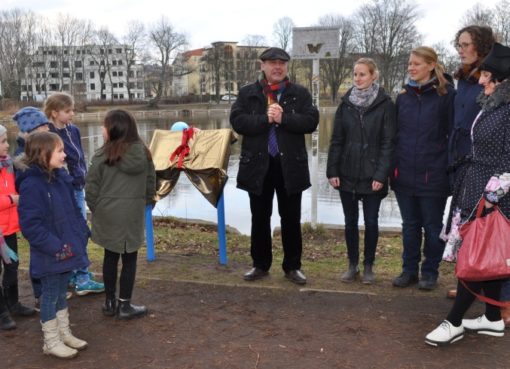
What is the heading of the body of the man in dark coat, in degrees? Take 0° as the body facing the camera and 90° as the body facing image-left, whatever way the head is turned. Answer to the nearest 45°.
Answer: approximately 0°

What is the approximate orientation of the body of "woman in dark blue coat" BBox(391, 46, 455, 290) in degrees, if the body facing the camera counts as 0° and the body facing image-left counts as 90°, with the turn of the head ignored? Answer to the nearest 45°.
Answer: approximately 45°

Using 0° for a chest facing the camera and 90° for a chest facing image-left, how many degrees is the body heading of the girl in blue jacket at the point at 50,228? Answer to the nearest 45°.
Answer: approximately 315°

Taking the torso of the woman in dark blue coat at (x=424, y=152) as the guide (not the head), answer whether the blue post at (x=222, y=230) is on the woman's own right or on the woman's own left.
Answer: on the woman's own right

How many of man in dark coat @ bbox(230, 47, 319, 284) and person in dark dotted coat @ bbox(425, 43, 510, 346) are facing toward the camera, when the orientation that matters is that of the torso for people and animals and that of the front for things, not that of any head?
1

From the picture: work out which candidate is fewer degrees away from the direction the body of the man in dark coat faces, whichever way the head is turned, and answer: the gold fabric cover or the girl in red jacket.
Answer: the girl in red jacket

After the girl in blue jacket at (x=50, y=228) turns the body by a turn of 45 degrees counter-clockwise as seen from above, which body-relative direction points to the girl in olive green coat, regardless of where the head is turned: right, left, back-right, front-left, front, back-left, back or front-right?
front-left

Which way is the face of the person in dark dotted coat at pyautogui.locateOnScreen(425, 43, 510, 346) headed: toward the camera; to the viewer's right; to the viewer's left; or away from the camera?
to the viewer's left

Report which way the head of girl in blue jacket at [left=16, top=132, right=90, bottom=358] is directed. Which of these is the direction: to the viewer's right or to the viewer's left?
to the viewer's right

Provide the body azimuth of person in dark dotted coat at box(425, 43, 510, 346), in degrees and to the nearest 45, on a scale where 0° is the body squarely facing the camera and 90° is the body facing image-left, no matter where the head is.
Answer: approximately 90°
